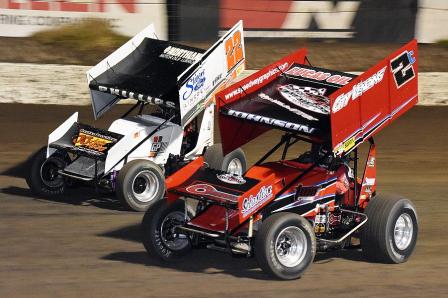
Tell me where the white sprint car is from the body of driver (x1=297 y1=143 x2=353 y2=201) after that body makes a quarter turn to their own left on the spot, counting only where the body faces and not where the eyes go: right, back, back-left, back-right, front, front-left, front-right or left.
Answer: back

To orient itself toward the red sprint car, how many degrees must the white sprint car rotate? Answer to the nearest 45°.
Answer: approximately 90° to its left

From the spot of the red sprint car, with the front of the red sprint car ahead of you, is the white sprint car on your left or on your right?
on your right

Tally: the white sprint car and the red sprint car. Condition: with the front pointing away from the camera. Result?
0

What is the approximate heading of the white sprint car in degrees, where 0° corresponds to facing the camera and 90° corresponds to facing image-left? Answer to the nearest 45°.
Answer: approximately 45°

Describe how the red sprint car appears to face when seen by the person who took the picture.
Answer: facing the viewer and to the left of the viewer

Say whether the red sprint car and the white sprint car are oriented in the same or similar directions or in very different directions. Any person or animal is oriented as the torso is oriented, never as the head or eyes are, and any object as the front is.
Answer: same or similar directions
